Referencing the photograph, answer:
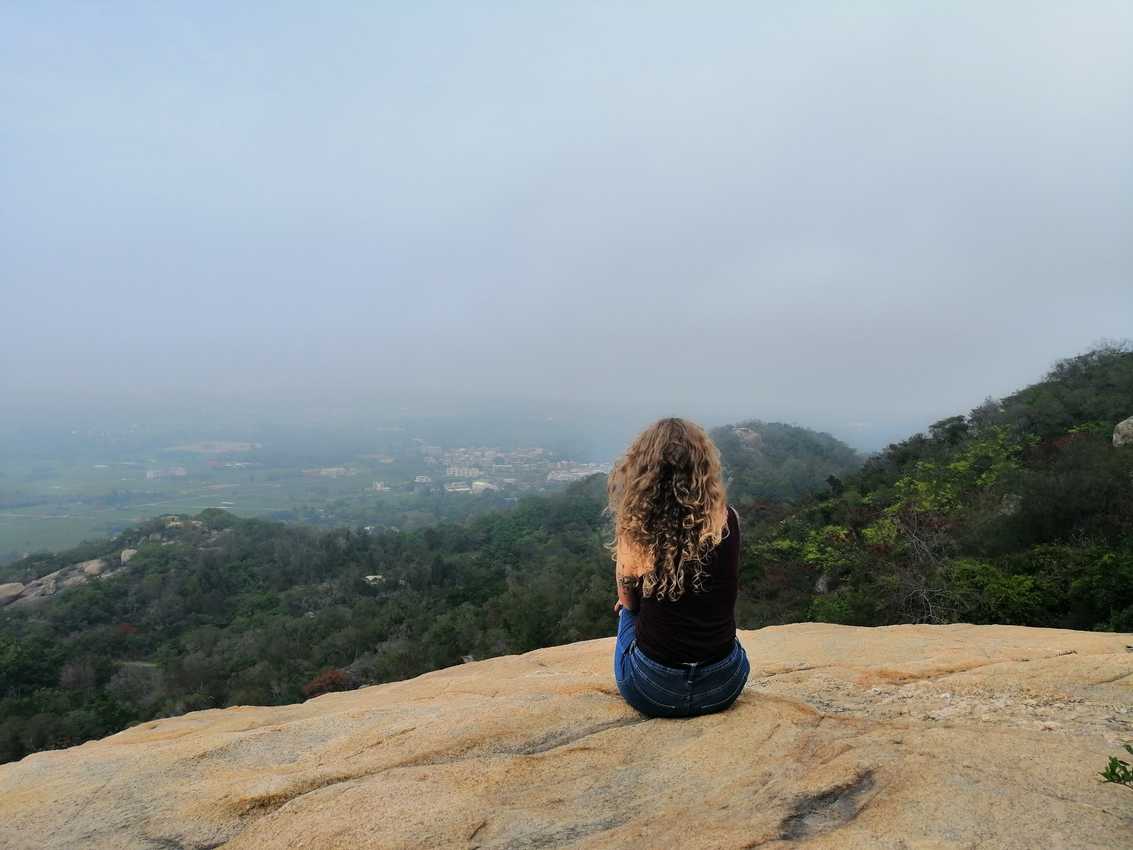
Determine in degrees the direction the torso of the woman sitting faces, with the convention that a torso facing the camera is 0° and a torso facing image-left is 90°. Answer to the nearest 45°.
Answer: approximately 180°

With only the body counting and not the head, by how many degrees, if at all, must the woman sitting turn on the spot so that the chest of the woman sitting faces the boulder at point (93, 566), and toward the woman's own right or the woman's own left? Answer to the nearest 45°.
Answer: approximately 45° to the woman's own left

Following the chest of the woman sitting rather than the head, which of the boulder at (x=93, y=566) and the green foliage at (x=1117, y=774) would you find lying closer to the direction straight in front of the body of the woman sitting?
the boulder

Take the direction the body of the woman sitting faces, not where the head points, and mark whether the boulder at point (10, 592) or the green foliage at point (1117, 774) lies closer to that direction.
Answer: the boulder

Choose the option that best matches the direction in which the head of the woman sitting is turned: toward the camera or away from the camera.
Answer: away from the camera
